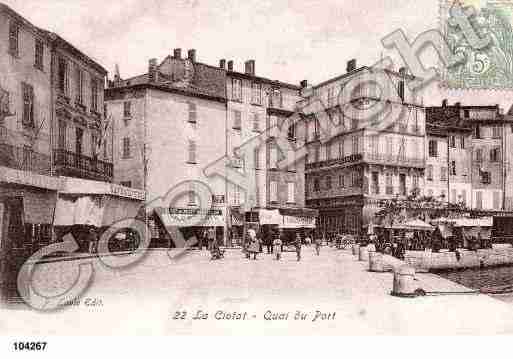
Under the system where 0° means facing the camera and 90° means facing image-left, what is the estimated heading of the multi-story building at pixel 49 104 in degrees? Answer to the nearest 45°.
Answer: approximately 315°

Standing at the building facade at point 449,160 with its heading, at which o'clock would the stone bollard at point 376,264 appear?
The stone bollard is roughly at 12 o'clock from the building facade.

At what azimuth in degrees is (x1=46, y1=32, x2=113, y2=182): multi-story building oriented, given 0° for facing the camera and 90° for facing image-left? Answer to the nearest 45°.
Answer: approximately 315°

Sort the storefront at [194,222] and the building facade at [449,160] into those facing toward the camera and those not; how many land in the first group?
2
